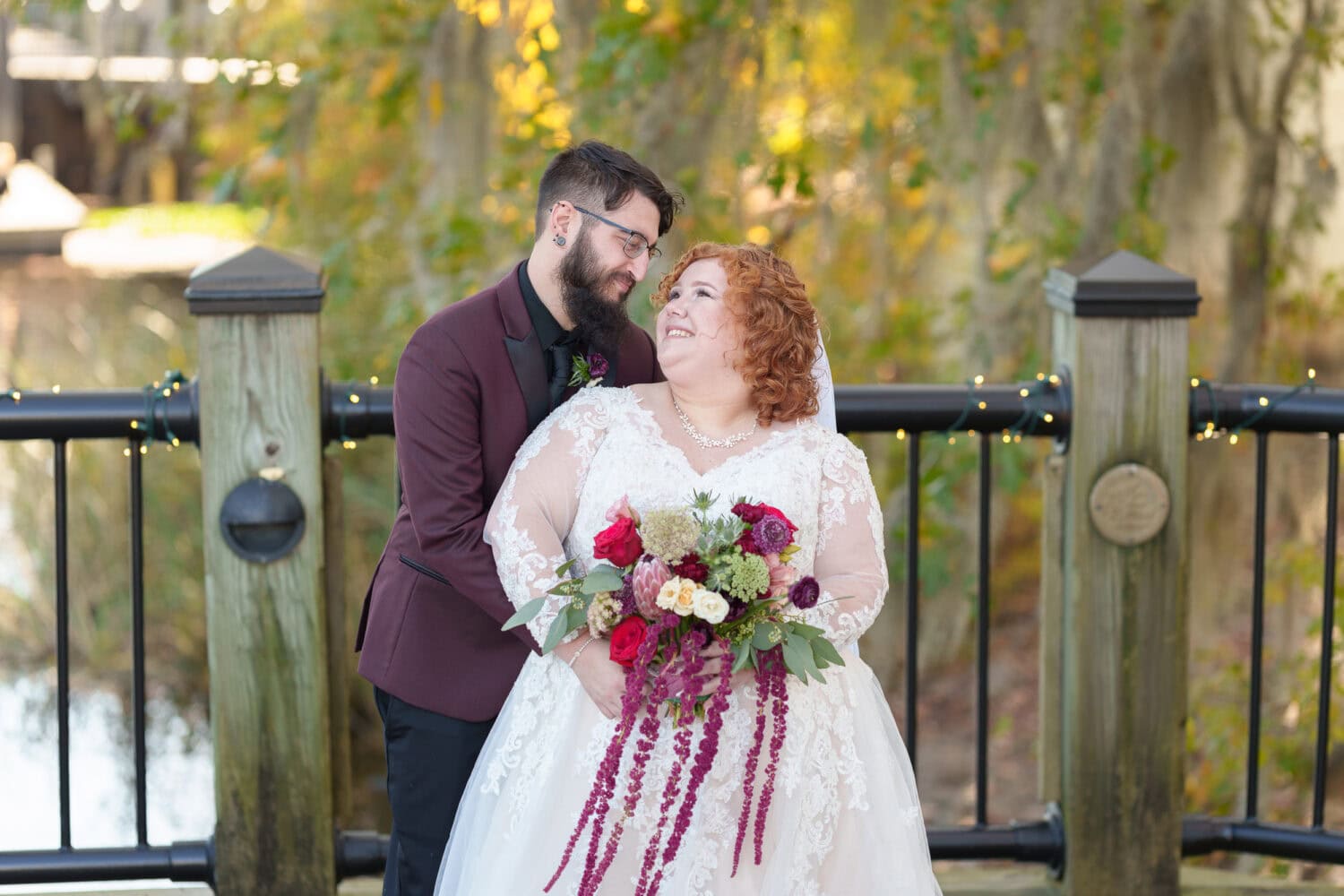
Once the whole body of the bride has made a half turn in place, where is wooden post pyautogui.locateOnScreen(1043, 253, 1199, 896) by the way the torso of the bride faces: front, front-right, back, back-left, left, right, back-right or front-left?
front-right

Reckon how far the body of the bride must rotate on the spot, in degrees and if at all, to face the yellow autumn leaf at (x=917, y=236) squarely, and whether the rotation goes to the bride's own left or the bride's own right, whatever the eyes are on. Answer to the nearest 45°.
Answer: approximately 180°

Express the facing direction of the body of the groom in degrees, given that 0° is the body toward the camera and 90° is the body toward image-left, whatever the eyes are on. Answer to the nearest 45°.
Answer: approximately 315°

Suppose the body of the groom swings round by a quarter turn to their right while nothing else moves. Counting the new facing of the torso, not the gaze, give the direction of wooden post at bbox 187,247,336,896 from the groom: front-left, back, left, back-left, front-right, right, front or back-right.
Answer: right

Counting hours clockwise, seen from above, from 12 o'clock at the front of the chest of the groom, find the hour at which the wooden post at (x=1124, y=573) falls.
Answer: The wooden post is roughly at 10 o'clock from the groom.

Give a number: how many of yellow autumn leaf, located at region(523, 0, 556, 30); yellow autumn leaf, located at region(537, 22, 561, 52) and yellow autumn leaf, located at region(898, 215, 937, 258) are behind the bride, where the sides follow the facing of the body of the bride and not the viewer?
3

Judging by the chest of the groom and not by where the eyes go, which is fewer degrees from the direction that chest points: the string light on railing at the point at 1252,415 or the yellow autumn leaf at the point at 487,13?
the string light on railing

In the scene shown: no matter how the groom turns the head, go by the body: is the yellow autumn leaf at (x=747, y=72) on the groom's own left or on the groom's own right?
on the groom's own left

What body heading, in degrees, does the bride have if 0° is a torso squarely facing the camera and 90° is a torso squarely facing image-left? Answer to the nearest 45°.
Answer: approximately 0°

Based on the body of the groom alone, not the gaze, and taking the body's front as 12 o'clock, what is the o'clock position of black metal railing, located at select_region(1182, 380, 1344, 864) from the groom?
The black metal railing is roughly at 10 o'clock from the groom.

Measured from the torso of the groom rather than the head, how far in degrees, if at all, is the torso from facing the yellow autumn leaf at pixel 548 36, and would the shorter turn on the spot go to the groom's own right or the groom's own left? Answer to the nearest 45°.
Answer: approximately 135° to the groom's own left
